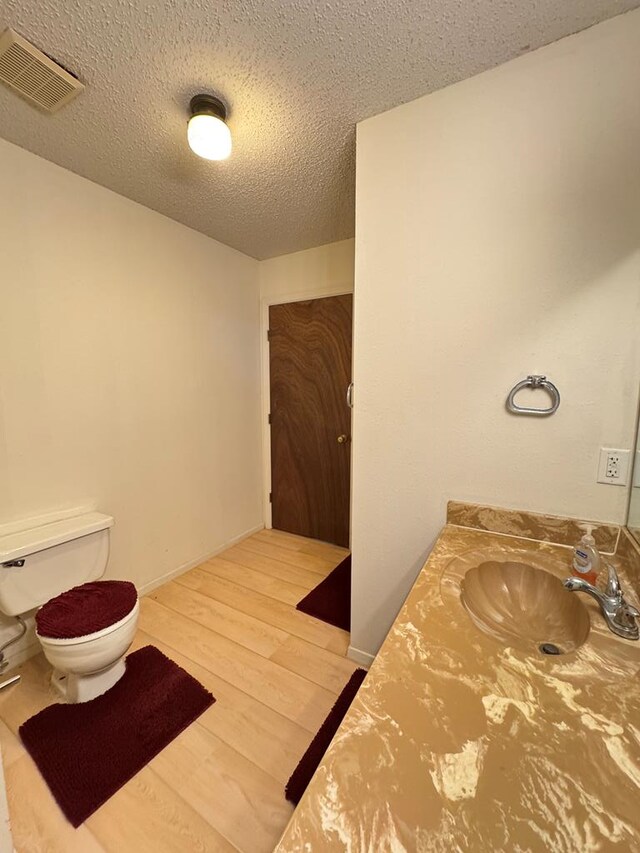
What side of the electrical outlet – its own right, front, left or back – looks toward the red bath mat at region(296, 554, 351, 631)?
right

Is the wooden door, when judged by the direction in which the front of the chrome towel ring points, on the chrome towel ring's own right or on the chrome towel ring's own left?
on the chrome towel ring's own right

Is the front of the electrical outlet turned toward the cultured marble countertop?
yes

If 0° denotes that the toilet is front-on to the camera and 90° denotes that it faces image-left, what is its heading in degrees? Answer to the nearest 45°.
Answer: approximately 315°

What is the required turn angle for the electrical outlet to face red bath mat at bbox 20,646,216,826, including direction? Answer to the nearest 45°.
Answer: approximately 45° to its right
